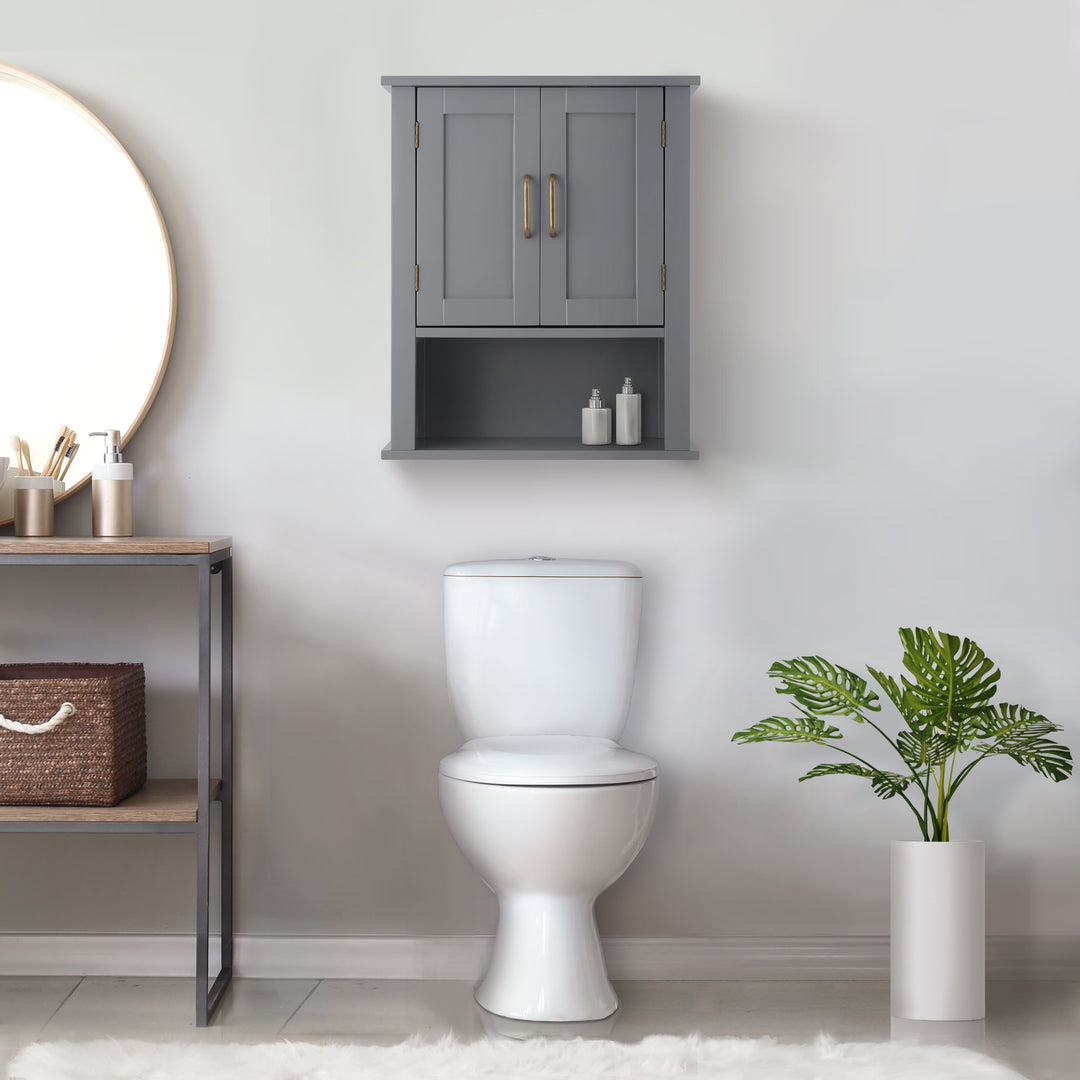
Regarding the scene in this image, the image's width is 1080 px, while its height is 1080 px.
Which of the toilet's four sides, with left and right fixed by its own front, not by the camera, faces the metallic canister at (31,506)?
right

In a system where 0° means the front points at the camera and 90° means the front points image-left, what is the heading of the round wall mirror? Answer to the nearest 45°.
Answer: approximately 0°
